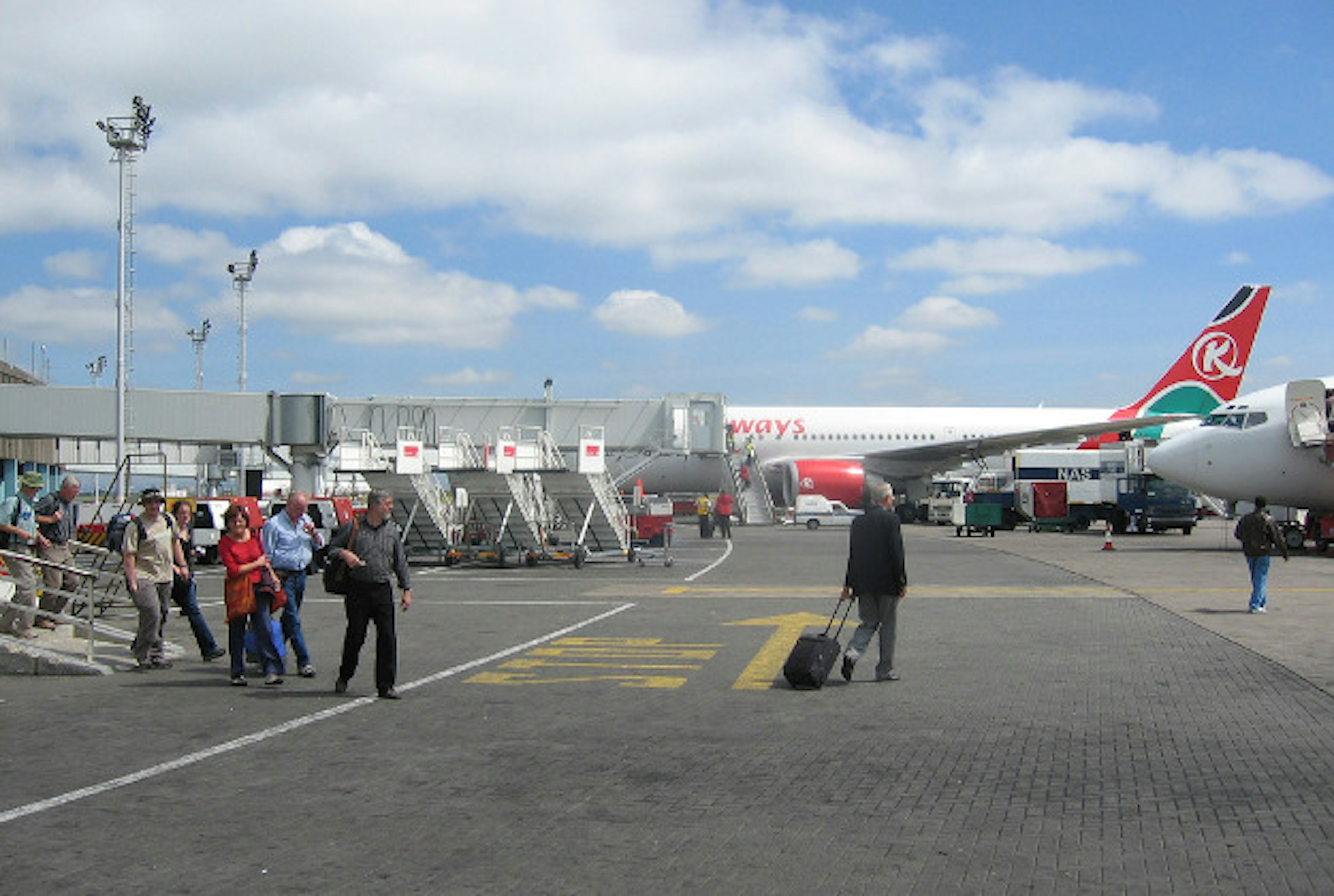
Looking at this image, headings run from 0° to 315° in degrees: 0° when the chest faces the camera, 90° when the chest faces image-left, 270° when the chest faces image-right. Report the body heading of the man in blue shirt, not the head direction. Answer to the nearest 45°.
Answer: approximately 315°

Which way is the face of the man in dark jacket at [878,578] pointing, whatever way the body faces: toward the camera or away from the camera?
away from the camera
